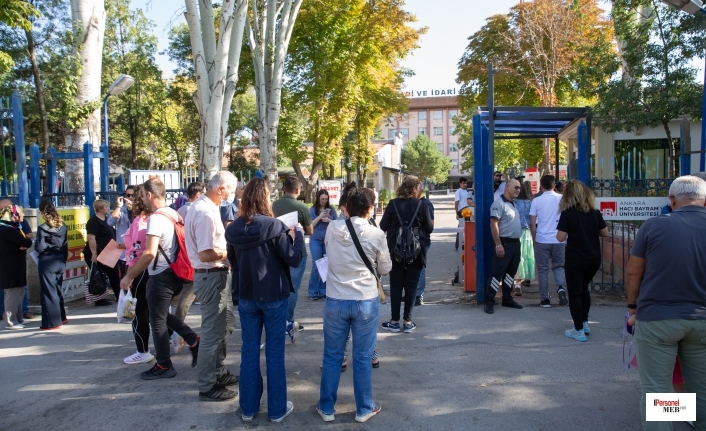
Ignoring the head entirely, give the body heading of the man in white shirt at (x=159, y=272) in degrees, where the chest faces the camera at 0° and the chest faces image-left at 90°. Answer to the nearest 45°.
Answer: approximately 90°

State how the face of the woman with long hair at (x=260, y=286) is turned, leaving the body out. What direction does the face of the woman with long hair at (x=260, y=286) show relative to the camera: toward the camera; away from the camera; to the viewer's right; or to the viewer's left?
away from the camera

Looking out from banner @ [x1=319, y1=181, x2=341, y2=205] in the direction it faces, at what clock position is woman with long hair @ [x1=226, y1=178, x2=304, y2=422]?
The woman with long hair is roughly at 12 o'clock from the banner.

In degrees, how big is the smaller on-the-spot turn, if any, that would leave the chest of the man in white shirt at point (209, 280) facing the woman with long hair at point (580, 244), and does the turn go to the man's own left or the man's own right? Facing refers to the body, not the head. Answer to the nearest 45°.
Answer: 0° — they already face them

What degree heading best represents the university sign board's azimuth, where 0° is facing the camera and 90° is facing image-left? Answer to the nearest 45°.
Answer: approximately 0°

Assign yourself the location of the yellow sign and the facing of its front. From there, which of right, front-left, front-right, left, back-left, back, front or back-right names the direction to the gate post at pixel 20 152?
front-right

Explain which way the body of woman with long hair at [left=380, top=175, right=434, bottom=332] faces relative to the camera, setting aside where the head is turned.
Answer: away from the camera

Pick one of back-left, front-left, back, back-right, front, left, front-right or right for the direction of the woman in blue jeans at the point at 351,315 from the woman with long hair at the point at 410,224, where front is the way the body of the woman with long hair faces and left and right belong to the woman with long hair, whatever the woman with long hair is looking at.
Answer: back
